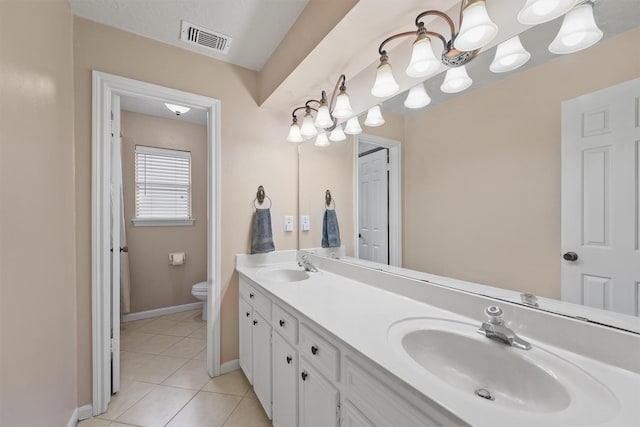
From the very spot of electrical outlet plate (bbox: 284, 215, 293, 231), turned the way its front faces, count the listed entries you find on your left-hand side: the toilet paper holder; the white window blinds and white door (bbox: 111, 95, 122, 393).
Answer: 0

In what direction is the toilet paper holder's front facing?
toward the camera

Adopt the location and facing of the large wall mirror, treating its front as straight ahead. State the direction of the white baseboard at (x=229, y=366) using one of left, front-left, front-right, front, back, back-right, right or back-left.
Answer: front-right

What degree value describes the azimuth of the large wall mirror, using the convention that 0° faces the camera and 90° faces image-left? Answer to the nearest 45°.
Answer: approximately 45°

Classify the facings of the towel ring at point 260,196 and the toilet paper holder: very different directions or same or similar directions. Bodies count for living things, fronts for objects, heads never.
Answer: same or similar directions

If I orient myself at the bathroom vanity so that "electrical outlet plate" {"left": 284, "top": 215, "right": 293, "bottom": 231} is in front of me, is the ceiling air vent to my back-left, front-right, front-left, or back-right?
front-left

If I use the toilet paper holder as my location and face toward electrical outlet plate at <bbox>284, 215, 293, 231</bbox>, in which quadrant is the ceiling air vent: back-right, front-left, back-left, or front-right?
front-right

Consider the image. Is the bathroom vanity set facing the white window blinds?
no

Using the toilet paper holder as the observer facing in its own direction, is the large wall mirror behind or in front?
in front

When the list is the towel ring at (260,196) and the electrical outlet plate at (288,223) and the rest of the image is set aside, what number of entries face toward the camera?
2

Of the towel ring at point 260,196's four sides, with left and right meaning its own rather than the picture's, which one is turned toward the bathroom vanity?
front

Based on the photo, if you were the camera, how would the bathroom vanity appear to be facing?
facing the viewer and to the left of the viewer

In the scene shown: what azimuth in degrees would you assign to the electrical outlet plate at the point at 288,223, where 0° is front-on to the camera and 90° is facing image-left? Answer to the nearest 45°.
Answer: approximately 0°

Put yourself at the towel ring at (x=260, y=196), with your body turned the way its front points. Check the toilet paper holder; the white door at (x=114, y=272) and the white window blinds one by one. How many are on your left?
0
